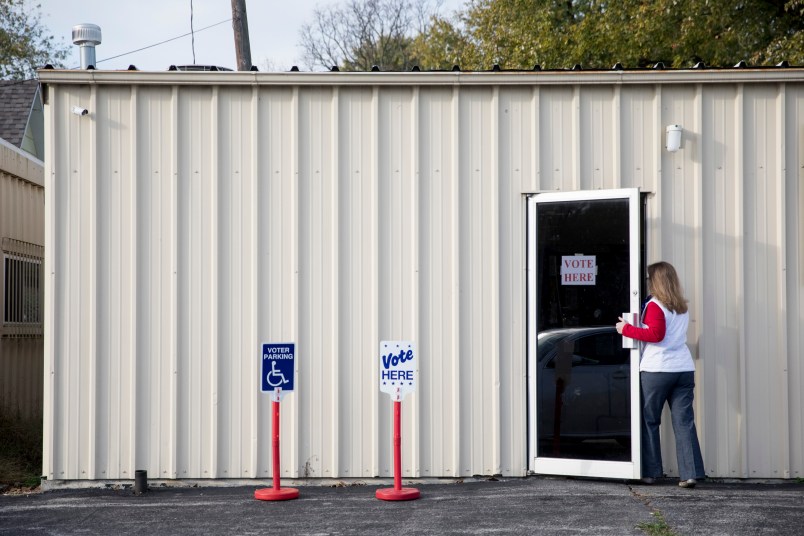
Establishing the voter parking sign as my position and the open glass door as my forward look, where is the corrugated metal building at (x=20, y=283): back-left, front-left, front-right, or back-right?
back-left

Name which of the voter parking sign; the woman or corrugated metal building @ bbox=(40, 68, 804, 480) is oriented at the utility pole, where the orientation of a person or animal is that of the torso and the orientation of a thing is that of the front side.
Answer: the woman

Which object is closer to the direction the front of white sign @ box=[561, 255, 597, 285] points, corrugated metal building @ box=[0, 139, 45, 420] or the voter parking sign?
the voter parking sign

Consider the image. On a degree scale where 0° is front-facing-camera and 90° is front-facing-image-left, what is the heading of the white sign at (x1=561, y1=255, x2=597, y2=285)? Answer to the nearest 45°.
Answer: approximately 0°

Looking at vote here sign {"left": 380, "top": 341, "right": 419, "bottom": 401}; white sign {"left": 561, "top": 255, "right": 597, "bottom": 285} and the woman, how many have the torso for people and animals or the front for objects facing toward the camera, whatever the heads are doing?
2

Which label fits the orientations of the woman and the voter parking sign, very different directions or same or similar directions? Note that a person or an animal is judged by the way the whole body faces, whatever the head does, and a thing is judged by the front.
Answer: very different directions

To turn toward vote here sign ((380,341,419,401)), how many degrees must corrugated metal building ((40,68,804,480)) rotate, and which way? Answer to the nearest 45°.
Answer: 0° — it already faces it

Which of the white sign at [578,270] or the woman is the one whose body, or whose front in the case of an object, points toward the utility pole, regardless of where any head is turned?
the woman

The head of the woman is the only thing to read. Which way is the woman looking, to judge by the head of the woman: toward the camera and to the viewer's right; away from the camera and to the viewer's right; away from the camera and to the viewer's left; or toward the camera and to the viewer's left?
away from the camera and to the viewer's left

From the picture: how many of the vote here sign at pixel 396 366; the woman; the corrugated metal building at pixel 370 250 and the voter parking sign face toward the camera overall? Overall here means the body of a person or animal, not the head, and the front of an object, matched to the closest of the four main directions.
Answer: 3

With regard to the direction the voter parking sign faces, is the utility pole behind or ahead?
behind
